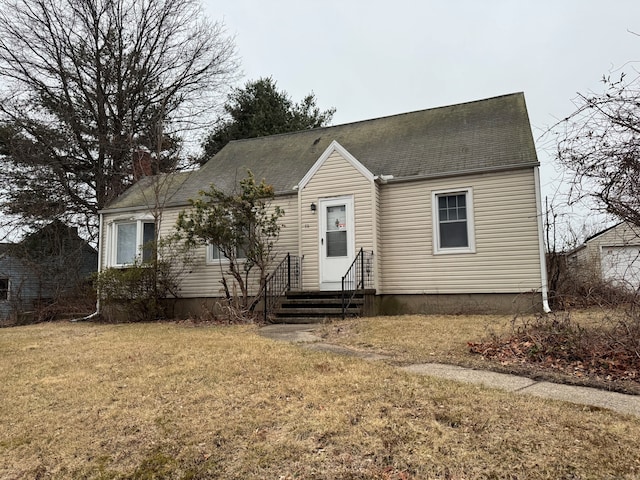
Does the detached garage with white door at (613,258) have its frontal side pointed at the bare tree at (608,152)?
yes

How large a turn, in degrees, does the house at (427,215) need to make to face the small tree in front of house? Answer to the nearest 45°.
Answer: approximately 45° to its right

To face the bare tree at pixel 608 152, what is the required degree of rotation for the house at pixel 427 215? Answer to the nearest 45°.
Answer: approximately 45° to its left

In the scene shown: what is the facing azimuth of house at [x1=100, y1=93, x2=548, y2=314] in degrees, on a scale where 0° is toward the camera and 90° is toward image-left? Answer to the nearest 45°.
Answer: approximately 45°

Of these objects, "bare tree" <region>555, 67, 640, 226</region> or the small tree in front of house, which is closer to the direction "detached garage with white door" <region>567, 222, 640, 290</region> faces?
the bare tree

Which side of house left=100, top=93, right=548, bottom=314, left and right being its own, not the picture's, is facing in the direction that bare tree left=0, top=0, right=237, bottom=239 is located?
right

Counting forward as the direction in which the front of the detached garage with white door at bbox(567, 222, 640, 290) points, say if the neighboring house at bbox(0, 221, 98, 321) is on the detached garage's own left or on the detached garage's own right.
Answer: on the detached garage's own right

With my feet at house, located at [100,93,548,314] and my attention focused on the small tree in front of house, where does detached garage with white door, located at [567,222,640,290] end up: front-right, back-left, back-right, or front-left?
back-left

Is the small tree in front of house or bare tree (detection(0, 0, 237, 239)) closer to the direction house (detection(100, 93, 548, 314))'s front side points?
the small tree in front of house

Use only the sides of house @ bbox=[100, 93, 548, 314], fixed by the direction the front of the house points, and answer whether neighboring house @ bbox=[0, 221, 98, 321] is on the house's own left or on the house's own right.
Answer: on the house's own right

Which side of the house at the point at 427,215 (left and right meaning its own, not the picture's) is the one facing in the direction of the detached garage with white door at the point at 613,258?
left

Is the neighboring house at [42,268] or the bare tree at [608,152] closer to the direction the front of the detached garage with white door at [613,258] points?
the bare tree

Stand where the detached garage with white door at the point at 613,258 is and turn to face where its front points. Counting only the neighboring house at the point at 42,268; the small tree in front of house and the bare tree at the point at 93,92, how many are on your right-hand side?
3

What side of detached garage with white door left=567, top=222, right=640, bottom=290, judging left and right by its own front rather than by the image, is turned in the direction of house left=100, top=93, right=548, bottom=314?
right
